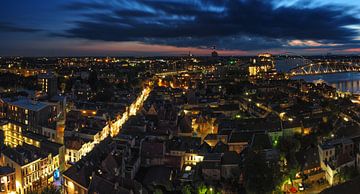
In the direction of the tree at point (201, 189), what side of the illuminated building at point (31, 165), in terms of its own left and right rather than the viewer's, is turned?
front

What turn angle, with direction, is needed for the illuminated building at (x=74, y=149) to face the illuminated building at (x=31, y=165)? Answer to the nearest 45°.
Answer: approximately 90° to its right

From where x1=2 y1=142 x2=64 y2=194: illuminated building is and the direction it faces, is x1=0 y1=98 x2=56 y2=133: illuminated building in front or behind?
behind

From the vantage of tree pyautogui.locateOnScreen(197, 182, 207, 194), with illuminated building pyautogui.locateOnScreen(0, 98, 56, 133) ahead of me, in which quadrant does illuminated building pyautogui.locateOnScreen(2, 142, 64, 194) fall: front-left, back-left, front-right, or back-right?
front-left

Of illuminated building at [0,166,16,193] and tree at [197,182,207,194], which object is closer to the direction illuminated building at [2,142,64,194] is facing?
the tree

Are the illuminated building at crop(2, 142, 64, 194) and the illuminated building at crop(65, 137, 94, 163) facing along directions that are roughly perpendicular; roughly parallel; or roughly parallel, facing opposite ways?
roughly parallel

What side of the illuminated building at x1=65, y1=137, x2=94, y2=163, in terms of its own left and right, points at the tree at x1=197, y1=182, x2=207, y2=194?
front

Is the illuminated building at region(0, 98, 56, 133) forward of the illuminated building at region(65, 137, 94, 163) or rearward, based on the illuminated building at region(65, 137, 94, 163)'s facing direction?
rearward

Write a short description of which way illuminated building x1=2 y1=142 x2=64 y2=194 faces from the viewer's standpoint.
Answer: facing the viewer and to the right of the viewer

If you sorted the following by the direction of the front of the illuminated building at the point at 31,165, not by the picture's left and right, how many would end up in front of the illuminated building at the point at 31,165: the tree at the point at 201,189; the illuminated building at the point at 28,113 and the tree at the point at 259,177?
2

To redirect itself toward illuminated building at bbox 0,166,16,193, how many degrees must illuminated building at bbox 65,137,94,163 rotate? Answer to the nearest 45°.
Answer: approximately 90° to its right

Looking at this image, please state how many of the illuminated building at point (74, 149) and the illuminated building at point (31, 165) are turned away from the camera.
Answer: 0

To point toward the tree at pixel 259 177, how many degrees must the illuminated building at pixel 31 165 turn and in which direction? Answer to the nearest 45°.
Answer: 0° — it already faces it

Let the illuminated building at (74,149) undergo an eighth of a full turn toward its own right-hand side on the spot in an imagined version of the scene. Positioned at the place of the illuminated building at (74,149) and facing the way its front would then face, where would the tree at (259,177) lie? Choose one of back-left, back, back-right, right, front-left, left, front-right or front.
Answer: front-left
